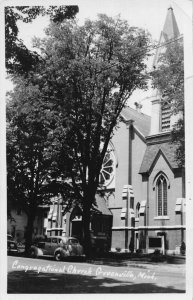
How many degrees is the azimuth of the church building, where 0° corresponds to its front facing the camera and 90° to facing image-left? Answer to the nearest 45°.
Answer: approximately 45°

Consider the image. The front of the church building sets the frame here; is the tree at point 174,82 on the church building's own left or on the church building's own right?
on the church building's own left

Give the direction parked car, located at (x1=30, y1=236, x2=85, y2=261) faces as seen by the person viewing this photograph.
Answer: facing away from the viewer and to the left of the viewer
